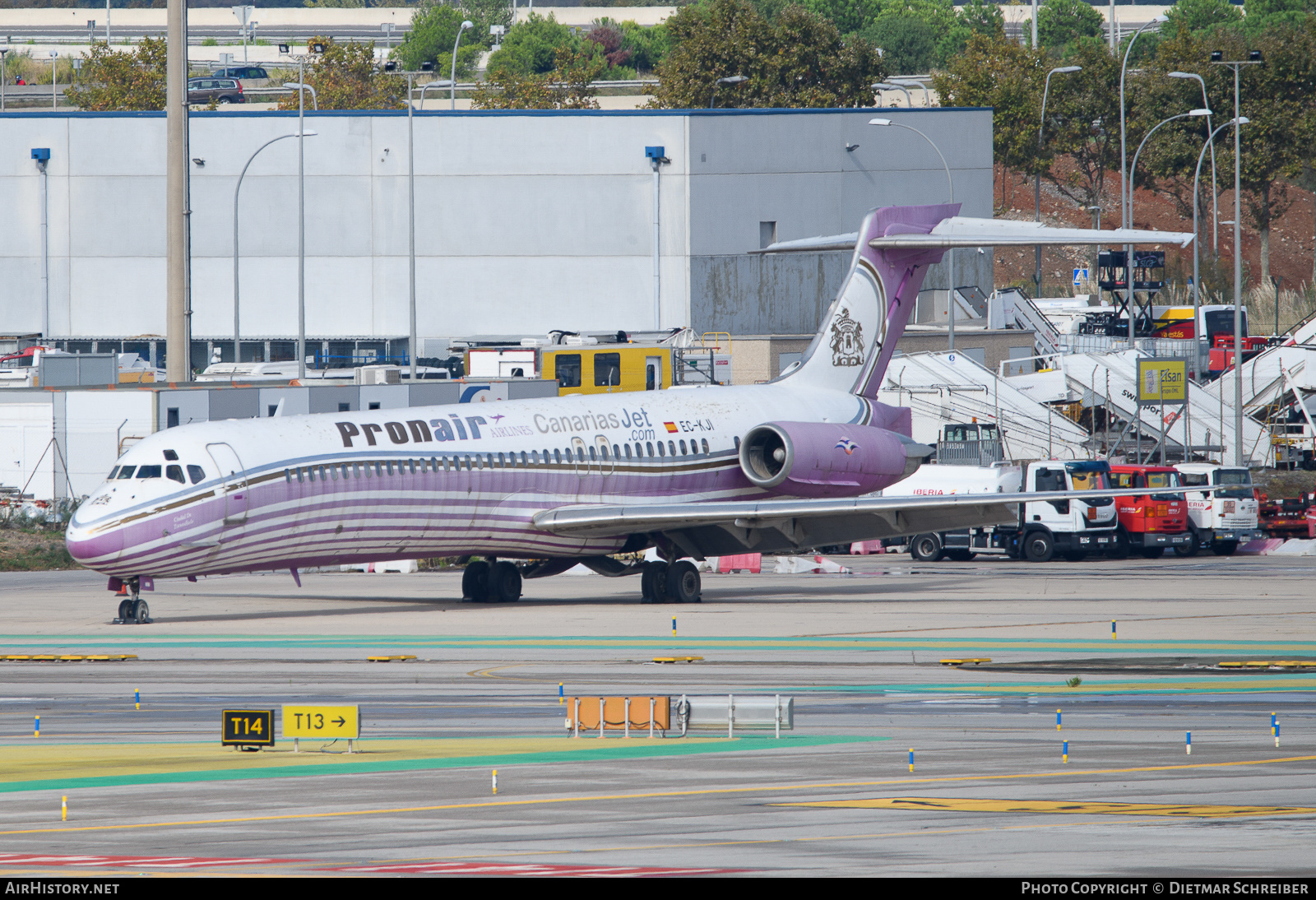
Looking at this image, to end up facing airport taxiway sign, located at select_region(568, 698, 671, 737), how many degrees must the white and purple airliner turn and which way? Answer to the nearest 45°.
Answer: approximately 45° to its left

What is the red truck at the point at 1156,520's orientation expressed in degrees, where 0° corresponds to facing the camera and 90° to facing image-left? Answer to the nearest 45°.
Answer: approximately 315°

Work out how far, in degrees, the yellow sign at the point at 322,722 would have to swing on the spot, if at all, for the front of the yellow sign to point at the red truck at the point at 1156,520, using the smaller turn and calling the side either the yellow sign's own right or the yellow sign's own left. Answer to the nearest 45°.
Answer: approximately 135° to the yellow sign's own left

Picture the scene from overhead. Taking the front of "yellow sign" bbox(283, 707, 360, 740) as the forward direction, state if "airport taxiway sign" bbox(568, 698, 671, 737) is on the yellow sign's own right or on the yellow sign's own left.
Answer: on the yellow sign's own left

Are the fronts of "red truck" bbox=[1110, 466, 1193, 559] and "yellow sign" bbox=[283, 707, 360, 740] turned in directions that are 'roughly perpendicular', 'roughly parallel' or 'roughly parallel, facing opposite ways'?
roughly parallel

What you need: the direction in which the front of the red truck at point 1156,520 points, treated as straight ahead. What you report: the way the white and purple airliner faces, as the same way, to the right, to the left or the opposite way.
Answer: to the right

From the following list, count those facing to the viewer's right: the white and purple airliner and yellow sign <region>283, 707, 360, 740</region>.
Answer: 0

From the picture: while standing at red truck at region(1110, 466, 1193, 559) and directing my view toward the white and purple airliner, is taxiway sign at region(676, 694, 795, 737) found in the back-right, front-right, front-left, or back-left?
front-left

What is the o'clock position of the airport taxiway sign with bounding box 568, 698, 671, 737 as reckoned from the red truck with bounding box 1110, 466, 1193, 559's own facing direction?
The airport taxiway sign is roughly at 2 o'clock from the red truck.

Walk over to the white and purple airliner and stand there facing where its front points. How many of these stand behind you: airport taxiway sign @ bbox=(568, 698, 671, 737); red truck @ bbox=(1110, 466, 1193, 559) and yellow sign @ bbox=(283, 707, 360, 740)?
1

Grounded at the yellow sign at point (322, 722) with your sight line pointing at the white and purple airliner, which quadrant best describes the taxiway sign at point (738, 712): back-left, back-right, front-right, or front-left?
front-right

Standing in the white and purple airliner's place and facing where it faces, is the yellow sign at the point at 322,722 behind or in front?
in front

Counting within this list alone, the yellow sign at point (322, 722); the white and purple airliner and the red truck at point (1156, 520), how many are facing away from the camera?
0

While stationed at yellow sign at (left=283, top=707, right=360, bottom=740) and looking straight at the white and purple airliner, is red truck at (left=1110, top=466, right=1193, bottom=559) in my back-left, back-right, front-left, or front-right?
front-right

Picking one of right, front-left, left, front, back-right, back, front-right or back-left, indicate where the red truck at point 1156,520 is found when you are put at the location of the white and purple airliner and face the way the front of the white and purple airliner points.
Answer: back

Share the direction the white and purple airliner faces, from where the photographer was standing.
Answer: facing the viewer and to the left of the viewer

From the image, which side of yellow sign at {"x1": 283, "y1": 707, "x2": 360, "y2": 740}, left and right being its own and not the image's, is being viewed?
front

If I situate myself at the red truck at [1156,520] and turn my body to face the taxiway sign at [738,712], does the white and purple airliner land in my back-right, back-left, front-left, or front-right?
front-right

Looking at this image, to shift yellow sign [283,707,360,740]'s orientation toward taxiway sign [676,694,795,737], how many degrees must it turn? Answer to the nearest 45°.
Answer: approximately 90° to its left
